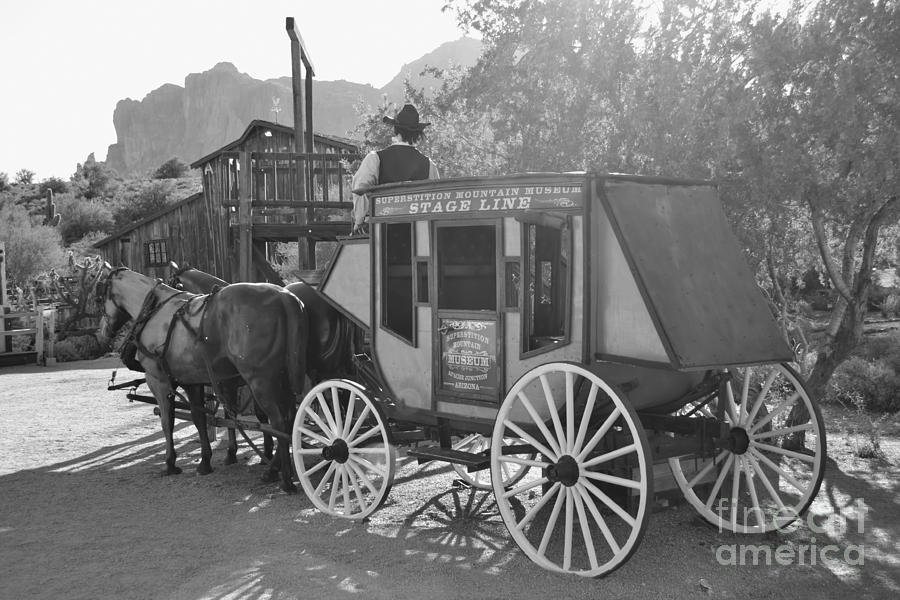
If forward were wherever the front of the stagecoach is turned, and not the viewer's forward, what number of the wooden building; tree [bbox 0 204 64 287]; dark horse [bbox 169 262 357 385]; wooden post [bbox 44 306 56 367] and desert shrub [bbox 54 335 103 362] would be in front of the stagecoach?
5

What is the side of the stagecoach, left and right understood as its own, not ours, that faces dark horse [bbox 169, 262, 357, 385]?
front

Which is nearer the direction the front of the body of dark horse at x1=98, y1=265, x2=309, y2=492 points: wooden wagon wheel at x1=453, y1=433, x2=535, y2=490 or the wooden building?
the wooden building

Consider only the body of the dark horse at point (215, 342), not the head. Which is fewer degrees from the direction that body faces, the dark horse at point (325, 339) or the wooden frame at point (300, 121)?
the wooden frame

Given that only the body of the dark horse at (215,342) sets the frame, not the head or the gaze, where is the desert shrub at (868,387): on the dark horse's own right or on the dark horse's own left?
on the dark horse's own right

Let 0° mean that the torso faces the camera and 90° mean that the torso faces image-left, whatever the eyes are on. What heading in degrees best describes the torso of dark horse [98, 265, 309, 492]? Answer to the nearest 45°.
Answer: approximately 135°

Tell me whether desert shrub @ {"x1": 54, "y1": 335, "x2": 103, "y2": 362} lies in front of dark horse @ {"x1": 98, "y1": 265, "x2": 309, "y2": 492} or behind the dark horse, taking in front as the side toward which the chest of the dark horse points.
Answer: in front

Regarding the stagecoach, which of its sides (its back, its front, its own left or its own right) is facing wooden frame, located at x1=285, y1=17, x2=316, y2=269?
front

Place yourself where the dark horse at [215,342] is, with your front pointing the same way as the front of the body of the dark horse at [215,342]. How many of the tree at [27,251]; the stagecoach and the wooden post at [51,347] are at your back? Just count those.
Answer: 1

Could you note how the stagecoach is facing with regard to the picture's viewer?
facing away from the viewer and to the left of the viewer

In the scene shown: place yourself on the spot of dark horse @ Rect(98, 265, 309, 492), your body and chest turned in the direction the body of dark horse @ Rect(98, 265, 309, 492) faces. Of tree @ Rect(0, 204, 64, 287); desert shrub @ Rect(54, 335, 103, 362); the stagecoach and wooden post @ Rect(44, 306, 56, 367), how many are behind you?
1

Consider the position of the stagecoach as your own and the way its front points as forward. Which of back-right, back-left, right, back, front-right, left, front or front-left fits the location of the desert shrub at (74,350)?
front

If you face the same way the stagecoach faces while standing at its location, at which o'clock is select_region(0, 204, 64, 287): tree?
The tree is roughly at 12 o'clock from the stagecoach.
